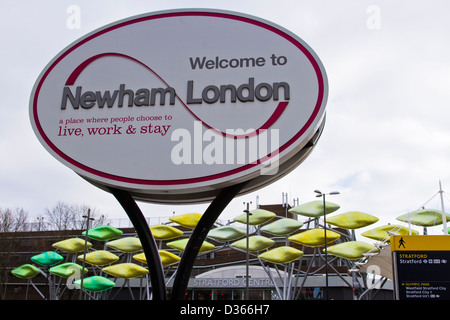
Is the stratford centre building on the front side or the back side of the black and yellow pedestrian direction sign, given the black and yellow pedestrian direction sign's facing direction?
on the back side

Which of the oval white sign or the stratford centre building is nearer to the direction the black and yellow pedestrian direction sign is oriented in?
the oval white sign

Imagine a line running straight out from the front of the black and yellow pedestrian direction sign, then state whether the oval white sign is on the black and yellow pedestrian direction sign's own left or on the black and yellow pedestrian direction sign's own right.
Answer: on the black and yellow pedestrian direction sign's own right

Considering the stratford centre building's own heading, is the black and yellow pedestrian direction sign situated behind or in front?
in front

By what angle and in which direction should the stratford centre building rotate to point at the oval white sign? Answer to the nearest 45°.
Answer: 0° — it already faces it

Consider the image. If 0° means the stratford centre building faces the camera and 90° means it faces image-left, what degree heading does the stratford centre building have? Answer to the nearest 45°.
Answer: approximately 0°

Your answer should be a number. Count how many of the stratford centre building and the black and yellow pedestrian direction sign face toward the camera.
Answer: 2

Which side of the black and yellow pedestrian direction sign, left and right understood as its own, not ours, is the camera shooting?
front
